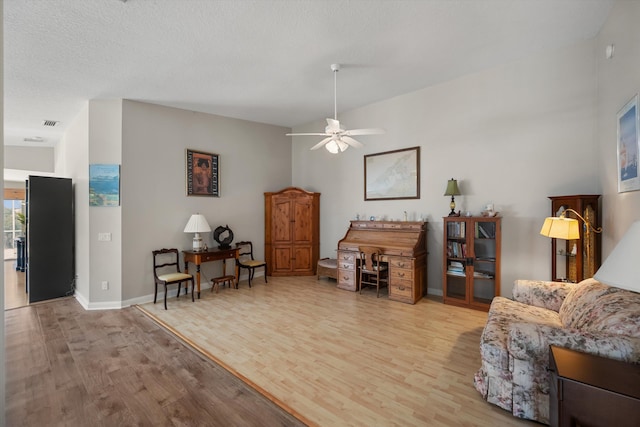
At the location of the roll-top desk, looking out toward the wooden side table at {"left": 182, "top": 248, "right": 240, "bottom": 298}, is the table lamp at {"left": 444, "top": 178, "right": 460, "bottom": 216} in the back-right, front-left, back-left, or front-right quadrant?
back-left

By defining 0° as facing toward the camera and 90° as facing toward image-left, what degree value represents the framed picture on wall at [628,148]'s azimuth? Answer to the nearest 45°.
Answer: approximately 90°

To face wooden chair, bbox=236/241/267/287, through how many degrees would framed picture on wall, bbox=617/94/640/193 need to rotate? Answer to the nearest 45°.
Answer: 0° — it already faces it

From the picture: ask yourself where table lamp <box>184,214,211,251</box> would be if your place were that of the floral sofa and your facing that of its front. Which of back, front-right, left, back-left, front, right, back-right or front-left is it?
front-right

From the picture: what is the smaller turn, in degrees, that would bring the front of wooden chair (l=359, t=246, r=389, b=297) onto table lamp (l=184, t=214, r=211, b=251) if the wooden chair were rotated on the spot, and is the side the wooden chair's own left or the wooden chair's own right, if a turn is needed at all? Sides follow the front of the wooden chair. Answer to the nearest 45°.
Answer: approximately 135° to the wooden chair's own left

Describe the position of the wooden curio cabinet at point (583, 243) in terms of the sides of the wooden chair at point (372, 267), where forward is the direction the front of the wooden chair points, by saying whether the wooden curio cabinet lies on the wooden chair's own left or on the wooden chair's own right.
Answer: on the wooden chair's own right

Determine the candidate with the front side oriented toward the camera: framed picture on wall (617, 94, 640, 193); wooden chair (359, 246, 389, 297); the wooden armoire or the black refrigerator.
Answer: the wooden armoire

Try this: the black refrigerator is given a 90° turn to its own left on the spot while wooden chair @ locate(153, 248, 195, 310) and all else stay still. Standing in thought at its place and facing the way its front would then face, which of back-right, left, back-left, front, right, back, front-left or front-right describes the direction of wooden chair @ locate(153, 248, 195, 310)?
front-left

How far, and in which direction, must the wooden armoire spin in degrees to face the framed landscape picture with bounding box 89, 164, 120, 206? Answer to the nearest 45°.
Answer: approximately 45° to its right

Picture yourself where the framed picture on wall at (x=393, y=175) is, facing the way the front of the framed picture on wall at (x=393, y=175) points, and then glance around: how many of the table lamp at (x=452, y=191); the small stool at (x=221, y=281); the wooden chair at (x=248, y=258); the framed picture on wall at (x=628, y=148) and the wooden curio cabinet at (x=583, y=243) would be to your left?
3

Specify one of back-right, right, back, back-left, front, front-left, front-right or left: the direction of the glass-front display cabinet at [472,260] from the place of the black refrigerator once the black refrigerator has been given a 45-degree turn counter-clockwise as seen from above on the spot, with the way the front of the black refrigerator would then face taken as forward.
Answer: left
